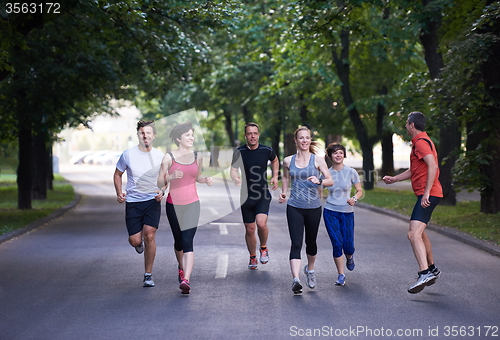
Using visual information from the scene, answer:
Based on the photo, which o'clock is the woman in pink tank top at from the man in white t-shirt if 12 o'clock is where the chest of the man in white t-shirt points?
The woman in pink tank top is roughly at 10 o'clock from the man in white t-shirt.

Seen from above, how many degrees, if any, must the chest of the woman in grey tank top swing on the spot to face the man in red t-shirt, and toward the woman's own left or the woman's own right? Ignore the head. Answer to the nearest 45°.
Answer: approximately 90° to the woman's own left

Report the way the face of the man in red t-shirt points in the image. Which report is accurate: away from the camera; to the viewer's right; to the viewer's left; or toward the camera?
to the viewer's left

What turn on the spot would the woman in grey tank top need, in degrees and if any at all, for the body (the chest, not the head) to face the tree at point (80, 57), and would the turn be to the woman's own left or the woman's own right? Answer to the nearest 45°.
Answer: approximately 135° to the woman's own right

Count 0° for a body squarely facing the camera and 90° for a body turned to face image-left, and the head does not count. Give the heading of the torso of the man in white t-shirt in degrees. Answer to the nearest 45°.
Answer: approximately 0°

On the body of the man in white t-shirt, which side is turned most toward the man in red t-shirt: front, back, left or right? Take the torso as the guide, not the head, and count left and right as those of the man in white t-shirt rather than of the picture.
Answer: left

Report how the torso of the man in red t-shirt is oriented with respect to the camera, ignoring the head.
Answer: to the viewer's left

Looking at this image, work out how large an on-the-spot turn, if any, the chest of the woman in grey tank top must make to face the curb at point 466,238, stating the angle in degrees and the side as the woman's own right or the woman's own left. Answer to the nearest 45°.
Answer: approximately 135° to the woman's own left

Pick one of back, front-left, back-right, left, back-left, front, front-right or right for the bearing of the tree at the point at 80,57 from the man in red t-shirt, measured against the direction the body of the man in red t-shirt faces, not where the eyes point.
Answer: front-right

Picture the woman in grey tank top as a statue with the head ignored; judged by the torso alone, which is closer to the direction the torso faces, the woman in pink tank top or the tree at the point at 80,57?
the woman in pink tank top
